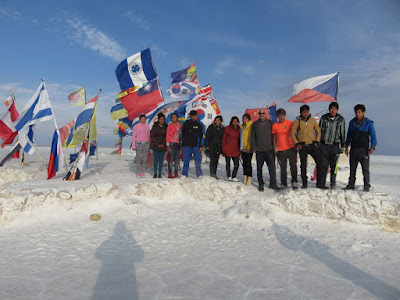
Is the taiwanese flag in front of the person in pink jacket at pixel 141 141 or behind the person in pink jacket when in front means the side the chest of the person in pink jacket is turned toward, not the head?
behind

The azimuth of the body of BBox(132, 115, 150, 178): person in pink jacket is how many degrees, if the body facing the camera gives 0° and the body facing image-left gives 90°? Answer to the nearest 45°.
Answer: approximately 0°

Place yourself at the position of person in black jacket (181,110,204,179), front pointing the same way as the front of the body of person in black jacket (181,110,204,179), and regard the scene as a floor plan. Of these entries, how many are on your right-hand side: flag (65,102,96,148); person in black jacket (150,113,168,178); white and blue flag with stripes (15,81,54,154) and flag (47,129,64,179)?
4

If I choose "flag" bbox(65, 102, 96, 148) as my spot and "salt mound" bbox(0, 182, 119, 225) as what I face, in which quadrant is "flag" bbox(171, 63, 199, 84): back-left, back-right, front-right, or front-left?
back-left

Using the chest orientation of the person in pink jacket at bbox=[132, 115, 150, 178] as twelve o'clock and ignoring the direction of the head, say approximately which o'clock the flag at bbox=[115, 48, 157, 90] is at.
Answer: The flag is roughly at 6 o'clock from the person in pink jacket.

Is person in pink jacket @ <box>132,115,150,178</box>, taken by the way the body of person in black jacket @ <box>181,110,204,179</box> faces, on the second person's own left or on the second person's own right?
on the second person's own right

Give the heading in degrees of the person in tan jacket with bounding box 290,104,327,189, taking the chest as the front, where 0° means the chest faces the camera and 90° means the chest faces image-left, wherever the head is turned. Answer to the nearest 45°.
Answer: approximately 0°

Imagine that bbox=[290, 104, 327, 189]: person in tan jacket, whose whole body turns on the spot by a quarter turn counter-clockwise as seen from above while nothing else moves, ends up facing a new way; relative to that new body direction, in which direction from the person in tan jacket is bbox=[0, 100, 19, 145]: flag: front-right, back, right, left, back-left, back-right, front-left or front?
back

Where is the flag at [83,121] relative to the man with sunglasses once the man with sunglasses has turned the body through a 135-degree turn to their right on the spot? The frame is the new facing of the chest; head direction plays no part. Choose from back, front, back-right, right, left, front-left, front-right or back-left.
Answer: front-left
